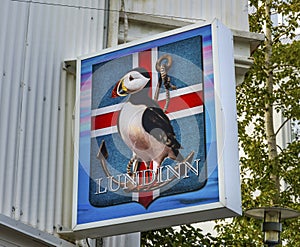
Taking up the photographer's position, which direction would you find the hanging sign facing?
facing the viewer and to the left of the viewer

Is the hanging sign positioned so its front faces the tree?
no
